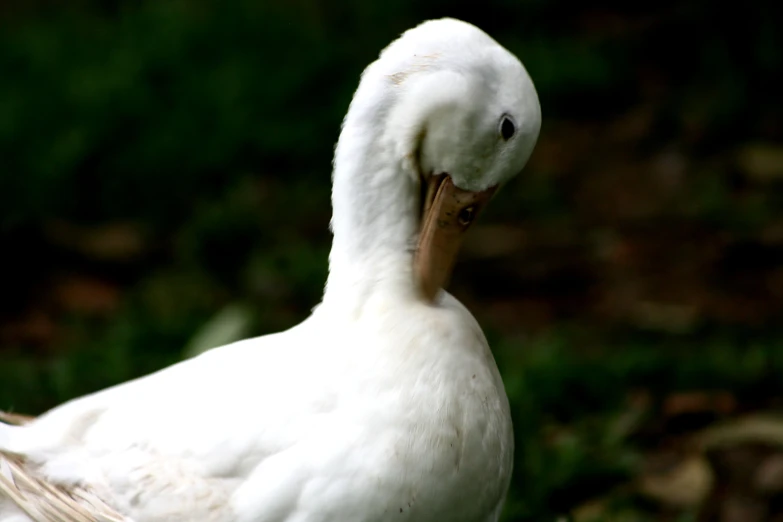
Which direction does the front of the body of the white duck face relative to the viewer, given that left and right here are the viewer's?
facing to the right of the viewer
